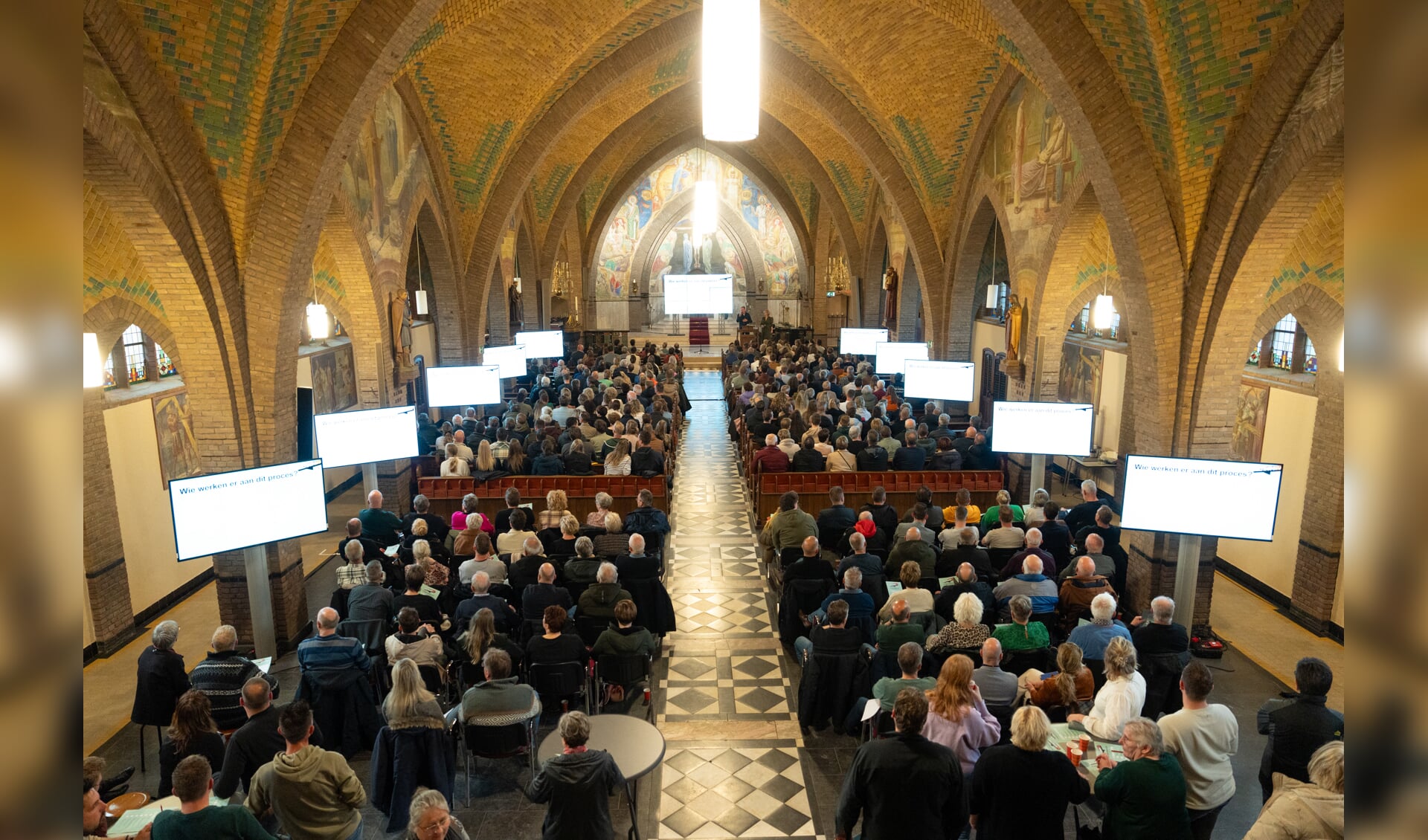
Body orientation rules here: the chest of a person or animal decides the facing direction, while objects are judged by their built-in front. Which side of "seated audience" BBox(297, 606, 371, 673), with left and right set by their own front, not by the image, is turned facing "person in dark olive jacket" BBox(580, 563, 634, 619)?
right

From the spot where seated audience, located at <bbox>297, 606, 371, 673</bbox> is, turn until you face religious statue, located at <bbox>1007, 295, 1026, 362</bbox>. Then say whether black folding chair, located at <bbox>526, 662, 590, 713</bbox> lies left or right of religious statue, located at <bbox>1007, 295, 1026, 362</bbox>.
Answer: right

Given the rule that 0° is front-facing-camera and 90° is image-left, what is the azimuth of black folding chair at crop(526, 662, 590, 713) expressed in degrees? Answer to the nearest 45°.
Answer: approximately 180°

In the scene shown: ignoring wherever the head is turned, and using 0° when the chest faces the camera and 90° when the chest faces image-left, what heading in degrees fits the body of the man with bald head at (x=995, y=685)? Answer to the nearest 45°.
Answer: approximately 180°

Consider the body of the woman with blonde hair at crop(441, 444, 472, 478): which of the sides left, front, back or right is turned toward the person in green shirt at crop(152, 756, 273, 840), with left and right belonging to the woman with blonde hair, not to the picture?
back

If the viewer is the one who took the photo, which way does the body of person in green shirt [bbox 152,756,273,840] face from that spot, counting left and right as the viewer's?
facing away from the viewer

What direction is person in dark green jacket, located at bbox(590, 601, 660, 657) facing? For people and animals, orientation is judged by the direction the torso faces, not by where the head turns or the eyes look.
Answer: away from the camera

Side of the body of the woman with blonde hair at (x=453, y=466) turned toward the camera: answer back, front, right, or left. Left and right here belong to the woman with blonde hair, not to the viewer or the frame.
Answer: back

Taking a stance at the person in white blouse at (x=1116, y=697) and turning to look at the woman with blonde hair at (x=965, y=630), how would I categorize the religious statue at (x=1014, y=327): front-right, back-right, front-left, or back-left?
front-right

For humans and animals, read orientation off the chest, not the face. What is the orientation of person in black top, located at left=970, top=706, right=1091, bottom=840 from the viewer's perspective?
away from the camera

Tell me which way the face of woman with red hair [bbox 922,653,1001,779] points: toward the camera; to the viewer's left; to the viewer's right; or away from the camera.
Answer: away from the camera

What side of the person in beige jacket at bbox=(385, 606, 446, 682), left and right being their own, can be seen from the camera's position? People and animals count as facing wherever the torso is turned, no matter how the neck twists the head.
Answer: back

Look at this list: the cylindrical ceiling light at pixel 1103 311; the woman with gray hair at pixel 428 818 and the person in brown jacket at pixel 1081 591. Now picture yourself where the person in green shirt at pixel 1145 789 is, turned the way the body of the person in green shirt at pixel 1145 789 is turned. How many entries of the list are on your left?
1

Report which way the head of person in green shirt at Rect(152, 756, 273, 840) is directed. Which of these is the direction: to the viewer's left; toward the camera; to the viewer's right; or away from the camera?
away from the camera

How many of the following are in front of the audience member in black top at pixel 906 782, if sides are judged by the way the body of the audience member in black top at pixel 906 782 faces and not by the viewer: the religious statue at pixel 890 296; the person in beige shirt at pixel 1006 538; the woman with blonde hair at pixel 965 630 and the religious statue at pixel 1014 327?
4

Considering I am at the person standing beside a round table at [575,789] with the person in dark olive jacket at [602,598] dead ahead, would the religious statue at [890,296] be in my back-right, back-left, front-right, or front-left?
front-right

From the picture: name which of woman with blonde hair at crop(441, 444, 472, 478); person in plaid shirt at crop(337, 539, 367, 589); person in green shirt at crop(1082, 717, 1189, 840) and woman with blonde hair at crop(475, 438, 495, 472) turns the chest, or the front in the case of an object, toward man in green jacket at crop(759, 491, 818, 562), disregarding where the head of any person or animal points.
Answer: the person in green shirt

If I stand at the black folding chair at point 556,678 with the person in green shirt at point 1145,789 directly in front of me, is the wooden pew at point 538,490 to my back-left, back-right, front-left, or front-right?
back-left

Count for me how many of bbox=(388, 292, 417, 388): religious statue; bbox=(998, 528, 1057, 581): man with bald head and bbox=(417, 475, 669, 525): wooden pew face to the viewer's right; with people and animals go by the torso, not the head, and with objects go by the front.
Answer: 1

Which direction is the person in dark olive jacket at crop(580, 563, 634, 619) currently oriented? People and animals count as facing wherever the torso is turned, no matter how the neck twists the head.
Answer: away from the camera

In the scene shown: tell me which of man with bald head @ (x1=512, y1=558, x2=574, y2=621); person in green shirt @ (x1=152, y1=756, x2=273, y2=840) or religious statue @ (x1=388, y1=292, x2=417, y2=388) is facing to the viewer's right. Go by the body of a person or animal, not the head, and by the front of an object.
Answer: the religious statue
